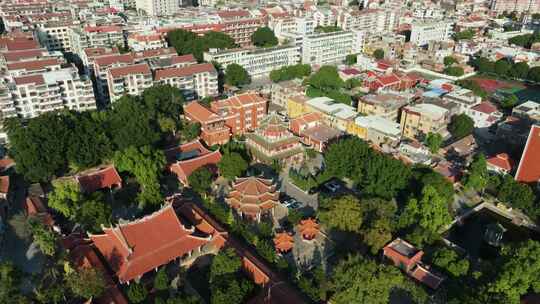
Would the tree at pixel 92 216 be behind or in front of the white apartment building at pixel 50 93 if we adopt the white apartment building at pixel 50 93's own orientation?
in front

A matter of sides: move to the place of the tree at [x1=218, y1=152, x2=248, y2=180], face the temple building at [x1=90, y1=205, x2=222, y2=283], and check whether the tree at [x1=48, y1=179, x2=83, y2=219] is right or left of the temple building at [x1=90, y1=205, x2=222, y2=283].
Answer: right

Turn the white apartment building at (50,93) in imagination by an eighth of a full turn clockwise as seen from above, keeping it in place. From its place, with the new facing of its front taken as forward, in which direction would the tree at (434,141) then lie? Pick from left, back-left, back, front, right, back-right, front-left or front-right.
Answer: left

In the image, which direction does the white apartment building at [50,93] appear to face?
toward the camera

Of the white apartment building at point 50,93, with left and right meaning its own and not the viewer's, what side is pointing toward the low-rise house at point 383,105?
left

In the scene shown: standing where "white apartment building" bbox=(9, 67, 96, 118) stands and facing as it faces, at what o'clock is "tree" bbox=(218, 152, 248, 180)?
The tree is roughly at 11 o'clock from the white apartment building.

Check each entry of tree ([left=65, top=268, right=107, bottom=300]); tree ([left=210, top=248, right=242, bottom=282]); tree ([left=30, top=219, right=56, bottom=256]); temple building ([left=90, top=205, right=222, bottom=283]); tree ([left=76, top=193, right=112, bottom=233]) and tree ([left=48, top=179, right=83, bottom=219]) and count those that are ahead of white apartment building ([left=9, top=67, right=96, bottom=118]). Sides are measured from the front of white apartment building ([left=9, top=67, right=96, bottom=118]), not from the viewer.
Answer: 6

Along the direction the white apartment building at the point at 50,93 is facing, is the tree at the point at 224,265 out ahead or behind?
ahead

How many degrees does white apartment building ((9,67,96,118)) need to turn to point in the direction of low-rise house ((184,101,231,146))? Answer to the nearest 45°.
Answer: approximately 45° to its left

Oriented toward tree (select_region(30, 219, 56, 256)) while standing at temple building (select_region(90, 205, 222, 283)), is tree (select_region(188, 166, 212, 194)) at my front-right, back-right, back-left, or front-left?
back-right

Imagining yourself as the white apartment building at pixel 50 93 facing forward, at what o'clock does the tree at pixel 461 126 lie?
The tree is roughly at 10 o'clock from the white apartment building.

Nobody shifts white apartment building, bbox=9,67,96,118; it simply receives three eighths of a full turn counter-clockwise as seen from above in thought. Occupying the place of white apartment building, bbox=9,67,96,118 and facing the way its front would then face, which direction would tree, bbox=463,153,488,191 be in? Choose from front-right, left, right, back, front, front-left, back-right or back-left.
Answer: right

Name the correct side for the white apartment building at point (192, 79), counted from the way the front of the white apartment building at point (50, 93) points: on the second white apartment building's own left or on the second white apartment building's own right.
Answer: on the second white apartment building's own left

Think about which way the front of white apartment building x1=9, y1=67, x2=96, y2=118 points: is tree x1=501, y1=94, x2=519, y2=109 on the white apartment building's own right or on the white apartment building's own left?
on the white apartment building's own left

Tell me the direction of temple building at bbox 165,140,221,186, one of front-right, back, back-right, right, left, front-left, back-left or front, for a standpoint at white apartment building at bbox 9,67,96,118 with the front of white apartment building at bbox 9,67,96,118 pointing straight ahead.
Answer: front-left

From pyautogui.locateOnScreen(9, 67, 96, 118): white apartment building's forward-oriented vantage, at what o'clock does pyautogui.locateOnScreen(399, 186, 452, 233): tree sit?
The tree is roughly at 11 o'clock from the white apartment building.

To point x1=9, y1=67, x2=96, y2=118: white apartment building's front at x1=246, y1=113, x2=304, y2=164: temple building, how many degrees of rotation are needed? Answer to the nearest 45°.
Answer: approximately 45° to its left
